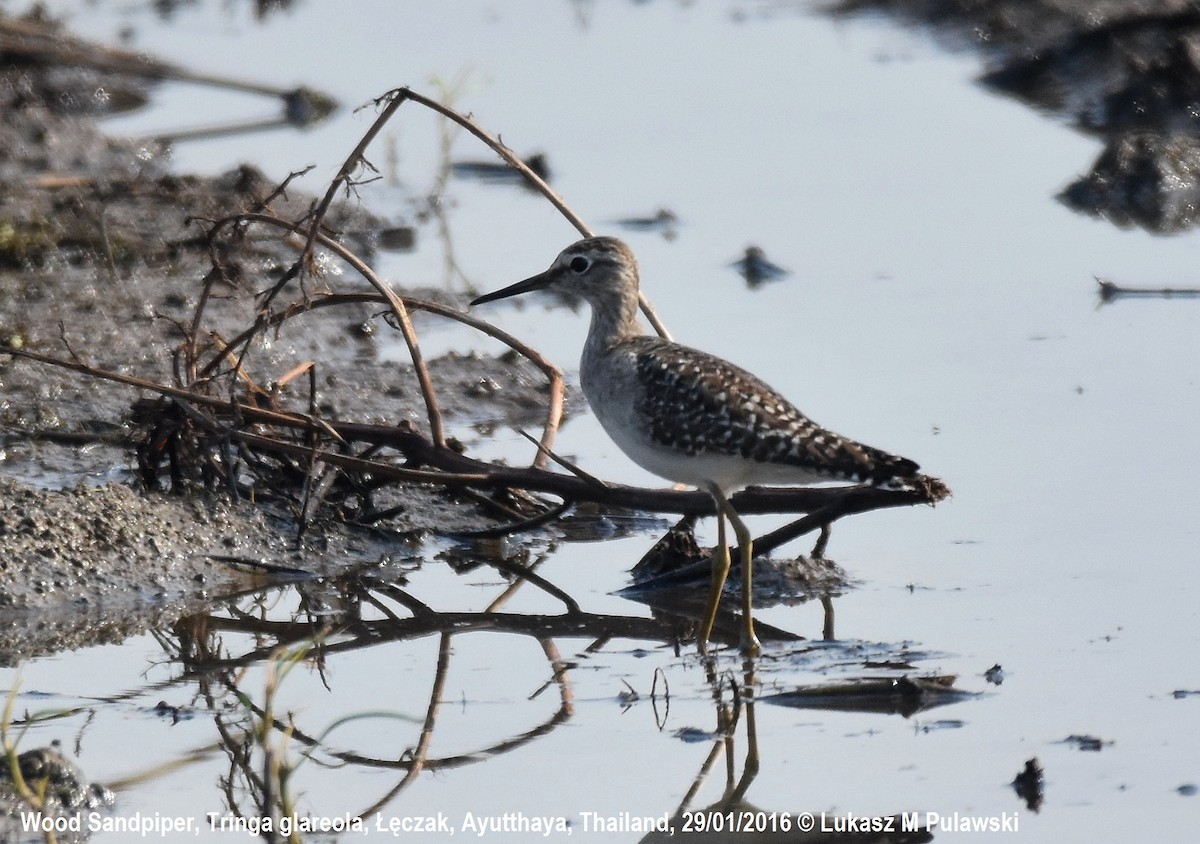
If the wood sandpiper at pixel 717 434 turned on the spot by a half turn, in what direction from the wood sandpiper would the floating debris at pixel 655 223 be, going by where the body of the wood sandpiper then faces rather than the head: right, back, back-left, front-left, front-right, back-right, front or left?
left

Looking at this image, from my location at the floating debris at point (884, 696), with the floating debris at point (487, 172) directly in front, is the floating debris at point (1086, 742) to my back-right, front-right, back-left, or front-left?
back-right

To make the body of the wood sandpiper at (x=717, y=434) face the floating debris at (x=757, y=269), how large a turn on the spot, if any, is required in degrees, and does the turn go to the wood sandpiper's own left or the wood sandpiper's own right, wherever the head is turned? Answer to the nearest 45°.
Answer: approximately 90° to the wood sandpiper's own right

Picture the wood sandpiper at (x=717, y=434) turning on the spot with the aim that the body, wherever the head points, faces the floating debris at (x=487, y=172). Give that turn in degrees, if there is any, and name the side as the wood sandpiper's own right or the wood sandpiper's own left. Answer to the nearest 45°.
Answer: approximately 90° to the wood sandpiper's own right

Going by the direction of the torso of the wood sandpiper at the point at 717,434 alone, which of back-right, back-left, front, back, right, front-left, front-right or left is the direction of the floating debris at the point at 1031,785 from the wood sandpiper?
back-left

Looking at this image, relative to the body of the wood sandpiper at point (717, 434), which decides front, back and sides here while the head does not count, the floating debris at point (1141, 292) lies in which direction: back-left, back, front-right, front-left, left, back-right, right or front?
back-right

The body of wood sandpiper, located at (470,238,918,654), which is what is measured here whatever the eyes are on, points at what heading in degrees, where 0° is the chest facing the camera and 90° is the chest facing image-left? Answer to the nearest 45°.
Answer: approximately 90°

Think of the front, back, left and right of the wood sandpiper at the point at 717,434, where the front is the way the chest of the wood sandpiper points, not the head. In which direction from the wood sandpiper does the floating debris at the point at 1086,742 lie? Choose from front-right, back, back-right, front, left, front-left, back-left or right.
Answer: back-left
